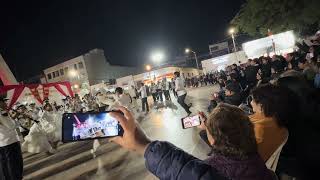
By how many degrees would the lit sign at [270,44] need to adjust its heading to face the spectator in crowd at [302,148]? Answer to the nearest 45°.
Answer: approximately 45° to its left

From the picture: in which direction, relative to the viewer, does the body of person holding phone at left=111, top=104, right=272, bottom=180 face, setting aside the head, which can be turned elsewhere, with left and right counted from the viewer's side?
facing away from the viewer and to the left of the viewer

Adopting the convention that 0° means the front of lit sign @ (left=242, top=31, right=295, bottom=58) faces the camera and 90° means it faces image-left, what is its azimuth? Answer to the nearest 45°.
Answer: approximately 45°

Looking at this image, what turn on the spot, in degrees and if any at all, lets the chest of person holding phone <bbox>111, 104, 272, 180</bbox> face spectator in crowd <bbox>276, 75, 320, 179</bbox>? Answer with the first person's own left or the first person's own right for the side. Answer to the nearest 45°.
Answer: approximately 90° to the first person's own right

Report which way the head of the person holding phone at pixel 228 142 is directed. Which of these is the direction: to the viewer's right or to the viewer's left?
to the viewer's left

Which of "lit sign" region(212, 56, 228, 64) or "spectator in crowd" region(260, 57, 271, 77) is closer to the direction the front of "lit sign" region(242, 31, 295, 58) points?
the spectator in crowd

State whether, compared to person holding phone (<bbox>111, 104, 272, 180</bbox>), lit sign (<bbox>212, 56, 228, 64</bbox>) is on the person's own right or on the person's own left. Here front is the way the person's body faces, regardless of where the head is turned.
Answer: on the person's own right

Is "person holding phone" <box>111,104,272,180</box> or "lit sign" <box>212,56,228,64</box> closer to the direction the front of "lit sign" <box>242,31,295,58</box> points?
the person holding phone
